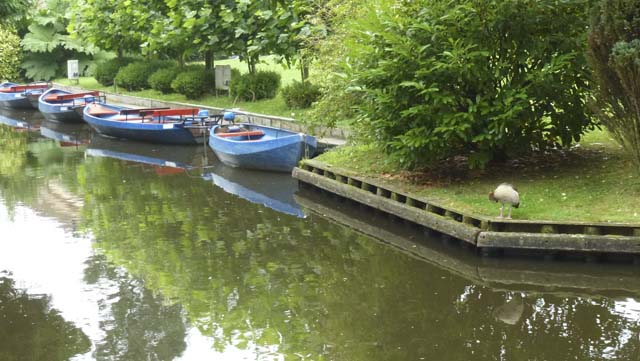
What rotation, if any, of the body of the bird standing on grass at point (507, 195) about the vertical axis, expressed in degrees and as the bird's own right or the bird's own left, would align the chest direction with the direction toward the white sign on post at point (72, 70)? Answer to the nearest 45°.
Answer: approximately 45° to the bird's own right

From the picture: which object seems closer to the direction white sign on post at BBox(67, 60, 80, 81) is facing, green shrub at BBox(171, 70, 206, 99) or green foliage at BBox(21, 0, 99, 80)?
the green shrub

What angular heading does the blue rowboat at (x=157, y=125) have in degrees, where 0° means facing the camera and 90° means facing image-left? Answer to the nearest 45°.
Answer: approximately 135°

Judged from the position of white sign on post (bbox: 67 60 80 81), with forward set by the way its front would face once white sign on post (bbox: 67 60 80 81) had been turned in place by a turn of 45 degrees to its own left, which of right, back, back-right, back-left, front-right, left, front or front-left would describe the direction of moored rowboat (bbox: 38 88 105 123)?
front-right

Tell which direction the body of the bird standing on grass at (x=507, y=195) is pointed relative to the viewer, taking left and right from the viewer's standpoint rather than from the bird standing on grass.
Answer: facing to the left of the viewer

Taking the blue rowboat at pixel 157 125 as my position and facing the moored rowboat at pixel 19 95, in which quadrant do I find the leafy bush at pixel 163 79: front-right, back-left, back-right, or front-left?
front-right

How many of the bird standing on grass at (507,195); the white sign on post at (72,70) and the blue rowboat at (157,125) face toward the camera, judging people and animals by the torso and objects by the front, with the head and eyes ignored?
1

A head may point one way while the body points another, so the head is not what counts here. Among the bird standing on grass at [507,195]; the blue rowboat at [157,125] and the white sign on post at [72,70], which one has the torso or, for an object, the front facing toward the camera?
the white sign on post

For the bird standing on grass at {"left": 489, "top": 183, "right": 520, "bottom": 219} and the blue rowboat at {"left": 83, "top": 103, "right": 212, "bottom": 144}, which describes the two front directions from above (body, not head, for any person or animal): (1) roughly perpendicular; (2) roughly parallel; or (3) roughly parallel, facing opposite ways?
roughly parallel

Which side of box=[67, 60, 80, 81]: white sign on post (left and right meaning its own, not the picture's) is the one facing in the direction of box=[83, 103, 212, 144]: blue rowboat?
front

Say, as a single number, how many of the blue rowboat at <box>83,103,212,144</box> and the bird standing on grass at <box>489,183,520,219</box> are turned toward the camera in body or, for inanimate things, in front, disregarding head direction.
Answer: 0

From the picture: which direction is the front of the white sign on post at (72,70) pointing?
toward the camera

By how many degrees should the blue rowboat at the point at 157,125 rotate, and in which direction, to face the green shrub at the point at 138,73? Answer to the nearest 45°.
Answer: approximately 45° to its right
